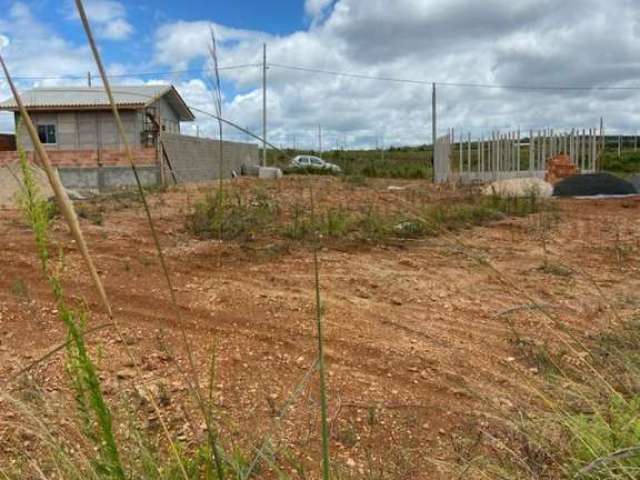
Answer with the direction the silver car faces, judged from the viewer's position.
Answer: facing to the right of the viewer
